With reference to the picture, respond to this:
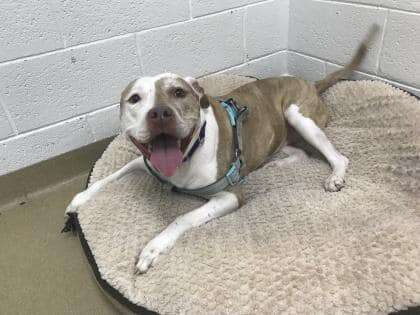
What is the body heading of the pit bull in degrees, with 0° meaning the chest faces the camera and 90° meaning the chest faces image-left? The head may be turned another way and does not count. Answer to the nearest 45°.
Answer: approximately 45°
